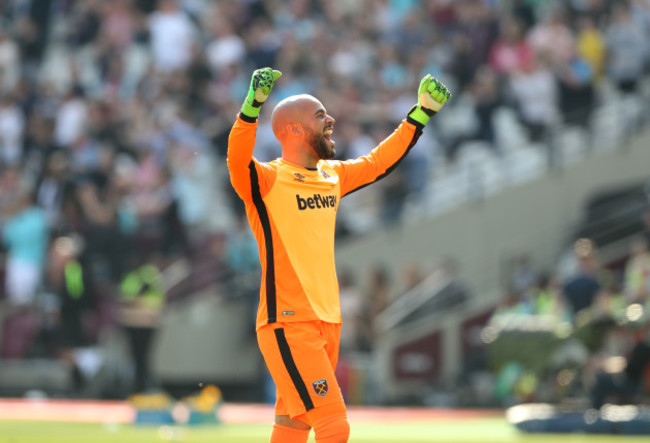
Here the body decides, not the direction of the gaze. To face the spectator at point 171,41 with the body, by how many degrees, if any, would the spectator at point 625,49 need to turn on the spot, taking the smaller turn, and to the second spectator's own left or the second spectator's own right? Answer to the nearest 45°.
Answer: approximately 90° to the second spectator's own right

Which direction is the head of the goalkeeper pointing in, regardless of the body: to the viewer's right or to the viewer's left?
to the viewer's right

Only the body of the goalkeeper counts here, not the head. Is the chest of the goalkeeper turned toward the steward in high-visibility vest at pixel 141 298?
no

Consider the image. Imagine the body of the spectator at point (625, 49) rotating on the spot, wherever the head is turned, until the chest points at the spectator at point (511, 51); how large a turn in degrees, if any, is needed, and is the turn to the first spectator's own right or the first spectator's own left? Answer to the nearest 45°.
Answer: approximately 90° to the first spectator's own right

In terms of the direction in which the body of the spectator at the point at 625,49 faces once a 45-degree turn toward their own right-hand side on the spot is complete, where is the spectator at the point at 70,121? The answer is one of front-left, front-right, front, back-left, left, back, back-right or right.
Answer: front-right

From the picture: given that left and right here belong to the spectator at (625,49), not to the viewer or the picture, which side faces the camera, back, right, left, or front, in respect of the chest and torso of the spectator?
front

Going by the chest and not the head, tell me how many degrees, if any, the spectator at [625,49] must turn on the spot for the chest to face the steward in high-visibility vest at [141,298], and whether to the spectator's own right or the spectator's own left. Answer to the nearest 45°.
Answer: approximately 90° to the spectator's own right
